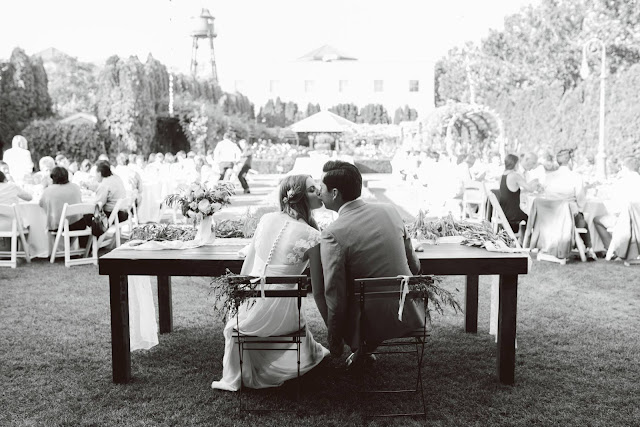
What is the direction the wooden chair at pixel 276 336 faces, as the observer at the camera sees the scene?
facing away from the viewer

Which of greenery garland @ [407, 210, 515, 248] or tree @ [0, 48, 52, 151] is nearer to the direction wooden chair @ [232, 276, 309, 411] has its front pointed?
the tree

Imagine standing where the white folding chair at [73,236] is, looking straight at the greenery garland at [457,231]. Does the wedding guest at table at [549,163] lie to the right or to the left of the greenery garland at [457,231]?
left

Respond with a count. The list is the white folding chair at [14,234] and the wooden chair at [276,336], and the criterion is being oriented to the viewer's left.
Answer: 0

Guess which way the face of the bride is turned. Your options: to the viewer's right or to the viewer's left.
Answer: to the viewer's right

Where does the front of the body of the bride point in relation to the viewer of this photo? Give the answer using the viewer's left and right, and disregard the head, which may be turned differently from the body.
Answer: facing away from the viewer

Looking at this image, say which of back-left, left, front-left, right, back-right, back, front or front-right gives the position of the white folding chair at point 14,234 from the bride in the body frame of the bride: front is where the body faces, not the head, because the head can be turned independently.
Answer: front-left

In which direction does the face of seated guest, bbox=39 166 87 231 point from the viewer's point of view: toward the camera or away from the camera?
away from the camera

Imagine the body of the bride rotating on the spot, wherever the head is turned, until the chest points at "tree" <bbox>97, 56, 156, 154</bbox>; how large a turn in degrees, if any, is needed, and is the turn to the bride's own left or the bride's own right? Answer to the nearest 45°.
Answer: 0° — they already face it

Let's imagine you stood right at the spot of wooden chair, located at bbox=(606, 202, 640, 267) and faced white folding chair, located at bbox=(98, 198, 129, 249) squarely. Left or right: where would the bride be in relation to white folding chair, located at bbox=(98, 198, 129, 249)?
left

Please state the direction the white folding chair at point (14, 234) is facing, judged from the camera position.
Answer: facing away from the viewer and to the right of the viewer
